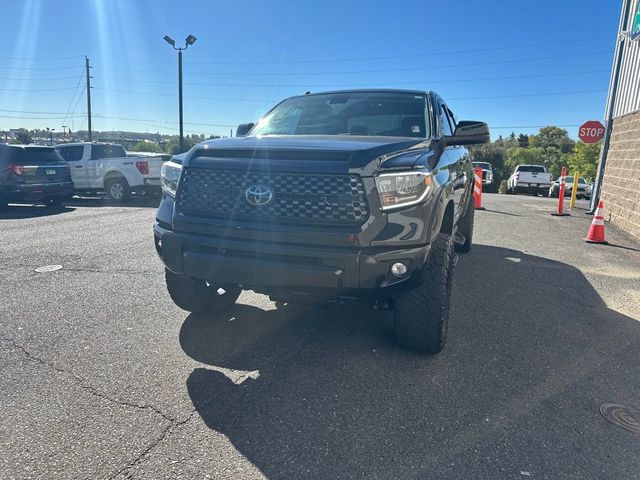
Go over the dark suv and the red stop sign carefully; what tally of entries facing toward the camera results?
1

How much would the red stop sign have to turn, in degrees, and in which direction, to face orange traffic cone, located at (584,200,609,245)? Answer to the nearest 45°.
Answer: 0° — it already faces it

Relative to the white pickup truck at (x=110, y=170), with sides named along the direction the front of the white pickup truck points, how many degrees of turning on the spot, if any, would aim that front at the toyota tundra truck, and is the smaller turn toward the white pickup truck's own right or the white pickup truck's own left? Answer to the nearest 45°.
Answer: approximately 135° to the white pickup truck's own left

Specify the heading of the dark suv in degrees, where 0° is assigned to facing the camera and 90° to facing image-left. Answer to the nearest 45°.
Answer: approximately 135°

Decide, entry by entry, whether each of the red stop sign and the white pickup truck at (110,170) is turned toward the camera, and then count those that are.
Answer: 1

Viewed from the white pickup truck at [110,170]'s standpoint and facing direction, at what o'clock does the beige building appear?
The beige building is roughly at 6 o'clock from the white pickup truck.

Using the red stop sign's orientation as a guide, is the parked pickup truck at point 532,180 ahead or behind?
behind

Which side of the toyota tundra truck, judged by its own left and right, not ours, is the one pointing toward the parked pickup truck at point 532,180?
back

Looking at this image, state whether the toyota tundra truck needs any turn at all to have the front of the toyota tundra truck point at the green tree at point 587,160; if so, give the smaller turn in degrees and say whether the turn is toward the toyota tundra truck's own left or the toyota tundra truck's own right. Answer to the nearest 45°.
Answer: approximately 180°

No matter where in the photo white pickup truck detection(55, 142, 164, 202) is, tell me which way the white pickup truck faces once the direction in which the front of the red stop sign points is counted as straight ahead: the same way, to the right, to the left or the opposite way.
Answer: to the right

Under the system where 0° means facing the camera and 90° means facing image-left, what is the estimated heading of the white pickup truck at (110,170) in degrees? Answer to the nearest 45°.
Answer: approximately 135°
